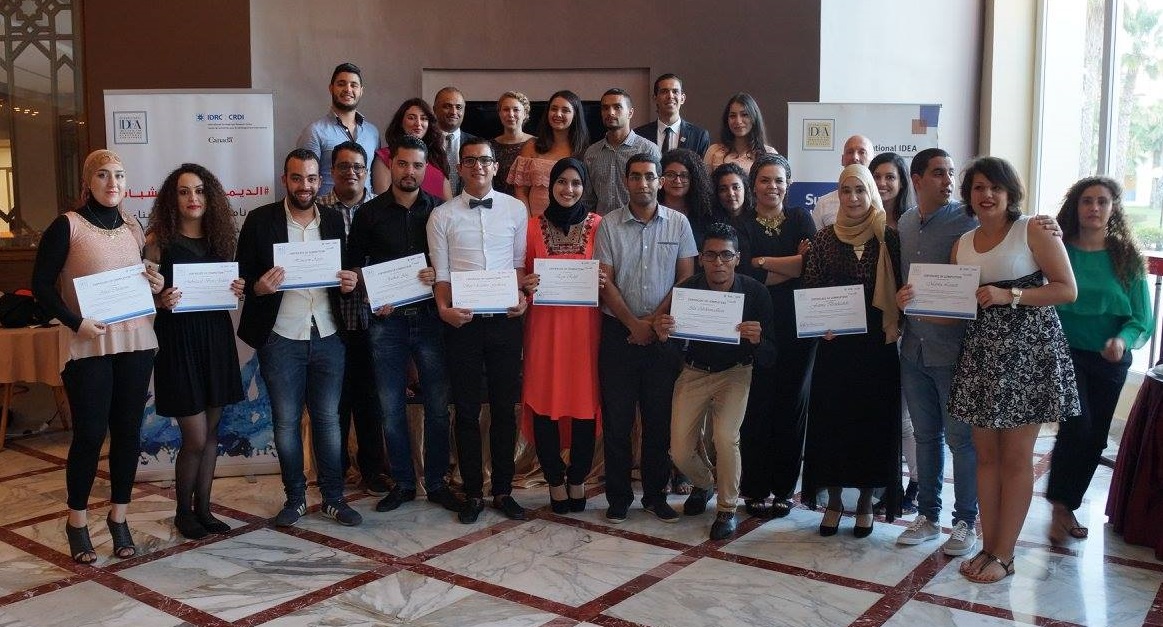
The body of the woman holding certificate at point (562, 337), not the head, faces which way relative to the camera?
toward the camera

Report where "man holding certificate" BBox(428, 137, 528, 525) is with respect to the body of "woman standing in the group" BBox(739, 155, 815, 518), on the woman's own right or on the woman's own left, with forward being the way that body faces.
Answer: on the woman's own right

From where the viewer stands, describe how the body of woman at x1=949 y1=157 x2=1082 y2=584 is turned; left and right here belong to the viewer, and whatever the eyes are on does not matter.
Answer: facing the viewer and to the left of the viewer

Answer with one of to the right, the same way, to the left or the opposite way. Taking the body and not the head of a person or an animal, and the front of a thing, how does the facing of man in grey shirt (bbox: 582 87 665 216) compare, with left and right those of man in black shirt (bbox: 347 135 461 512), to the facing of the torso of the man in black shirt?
the same way

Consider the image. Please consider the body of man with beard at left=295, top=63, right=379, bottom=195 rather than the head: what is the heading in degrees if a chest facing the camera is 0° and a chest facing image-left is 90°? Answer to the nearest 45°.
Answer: approximately 0°

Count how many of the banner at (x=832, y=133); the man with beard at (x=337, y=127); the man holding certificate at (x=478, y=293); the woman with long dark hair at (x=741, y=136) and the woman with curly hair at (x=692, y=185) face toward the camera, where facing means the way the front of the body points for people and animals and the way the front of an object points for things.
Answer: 5

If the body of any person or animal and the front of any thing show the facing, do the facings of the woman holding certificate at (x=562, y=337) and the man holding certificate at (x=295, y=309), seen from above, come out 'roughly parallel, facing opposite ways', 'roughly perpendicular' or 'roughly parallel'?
roughly parallel

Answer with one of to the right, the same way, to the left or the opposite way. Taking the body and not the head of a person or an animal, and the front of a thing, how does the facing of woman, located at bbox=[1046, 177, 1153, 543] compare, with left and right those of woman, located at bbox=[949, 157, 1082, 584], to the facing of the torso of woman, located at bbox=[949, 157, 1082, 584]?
the same way

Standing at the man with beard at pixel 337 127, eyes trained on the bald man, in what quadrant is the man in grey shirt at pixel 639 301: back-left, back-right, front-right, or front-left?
front-right

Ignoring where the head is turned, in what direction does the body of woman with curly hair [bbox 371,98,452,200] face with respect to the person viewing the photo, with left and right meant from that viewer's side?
facing the viewer

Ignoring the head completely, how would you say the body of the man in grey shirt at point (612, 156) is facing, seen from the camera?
toward the camera

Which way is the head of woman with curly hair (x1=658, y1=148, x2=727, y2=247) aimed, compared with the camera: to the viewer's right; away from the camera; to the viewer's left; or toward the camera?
toward the camera

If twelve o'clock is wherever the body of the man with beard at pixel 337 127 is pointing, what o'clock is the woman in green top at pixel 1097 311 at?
The woman in green top is roughly at 10 o'clock from the man with beard.

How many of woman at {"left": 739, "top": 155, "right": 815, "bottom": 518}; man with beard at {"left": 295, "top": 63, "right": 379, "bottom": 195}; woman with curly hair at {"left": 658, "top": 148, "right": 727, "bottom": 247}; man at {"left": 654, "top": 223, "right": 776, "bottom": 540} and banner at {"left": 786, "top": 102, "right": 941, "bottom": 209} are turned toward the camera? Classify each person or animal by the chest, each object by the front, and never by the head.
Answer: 5

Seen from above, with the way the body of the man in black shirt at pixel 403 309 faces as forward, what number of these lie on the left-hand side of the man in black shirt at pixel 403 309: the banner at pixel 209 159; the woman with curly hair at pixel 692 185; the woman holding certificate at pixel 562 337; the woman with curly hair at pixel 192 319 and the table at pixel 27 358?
2
